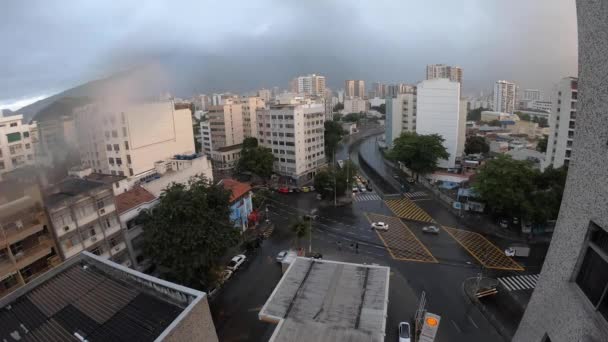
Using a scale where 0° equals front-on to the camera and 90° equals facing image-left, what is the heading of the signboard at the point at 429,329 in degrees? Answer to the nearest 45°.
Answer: approximately 0°

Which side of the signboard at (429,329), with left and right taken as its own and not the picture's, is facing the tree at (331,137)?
back

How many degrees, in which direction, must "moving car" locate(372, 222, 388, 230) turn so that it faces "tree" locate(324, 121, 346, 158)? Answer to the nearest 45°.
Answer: approximately 90° to its right

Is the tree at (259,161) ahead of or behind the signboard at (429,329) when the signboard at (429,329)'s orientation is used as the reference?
behind

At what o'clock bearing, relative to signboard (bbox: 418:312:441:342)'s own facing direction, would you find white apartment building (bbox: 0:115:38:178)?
The white apartment building is roughly at 3 o'clock from the signboard.

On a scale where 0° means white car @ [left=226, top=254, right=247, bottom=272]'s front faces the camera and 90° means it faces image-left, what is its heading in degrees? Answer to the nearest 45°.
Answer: approximately 45°
